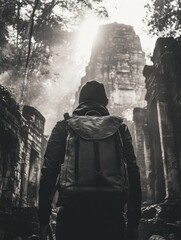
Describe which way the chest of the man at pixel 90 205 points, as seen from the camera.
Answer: away from the camera

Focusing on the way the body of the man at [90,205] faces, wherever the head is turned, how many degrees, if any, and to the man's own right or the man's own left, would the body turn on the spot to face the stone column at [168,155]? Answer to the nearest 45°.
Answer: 0° — they already face it

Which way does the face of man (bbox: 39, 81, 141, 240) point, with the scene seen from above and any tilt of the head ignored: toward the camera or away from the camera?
away from the camera

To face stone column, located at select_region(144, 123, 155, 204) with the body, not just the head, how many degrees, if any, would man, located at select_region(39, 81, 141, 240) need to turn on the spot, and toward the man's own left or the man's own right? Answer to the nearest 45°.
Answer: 0° — they already face it

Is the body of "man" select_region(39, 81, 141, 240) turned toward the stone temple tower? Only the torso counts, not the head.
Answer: yes
